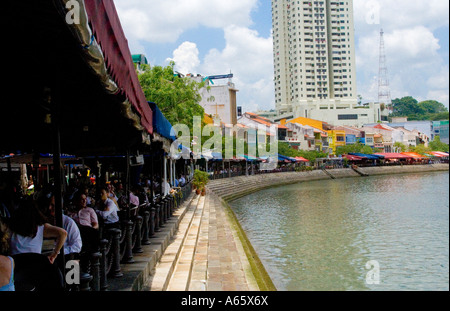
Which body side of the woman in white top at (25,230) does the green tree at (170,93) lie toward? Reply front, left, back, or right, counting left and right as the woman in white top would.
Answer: front

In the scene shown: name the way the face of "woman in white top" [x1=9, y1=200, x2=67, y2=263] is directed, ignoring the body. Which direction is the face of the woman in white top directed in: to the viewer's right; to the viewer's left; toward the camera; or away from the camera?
away from the camera

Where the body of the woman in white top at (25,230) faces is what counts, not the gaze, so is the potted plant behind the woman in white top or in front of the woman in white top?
in front

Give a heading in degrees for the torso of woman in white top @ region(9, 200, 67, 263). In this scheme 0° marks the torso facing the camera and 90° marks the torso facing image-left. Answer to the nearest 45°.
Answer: approximately 180°

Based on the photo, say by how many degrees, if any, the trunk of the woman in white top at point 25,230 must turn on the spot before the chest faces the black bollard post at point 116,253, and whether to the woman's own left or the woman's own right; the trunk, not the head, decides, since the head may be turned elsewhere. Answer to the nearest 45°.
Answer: approximately 45° to the woman's own right

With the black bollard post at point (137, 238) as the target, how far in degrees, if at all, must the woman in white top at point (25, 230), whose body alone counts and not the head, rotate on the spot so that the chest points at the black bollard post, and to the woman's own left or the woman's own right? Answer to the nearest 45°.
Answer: approximately 45° to the woman's own right

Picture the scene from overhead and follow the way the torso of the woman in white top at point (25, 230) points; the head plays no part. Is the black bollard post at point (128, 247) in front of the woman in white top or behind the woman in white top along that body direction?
in front
